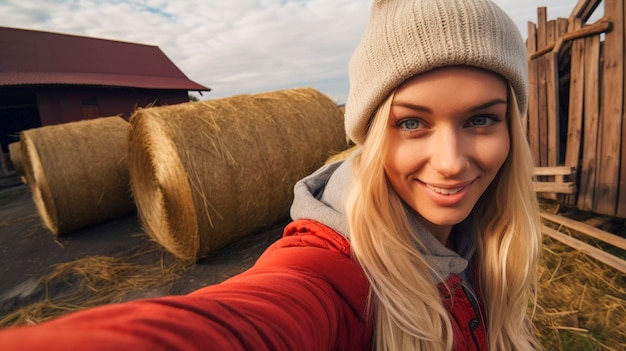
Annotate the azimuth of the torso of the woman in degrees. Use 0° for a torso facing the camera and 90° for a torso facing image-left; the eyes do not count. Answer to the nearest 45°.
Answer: approximately 315°

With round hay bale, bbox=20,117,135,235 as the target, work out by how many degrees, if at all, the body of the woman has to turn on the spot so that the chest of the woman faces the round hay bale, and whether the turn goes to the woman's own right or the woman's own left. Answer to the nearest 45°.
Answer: approximately 180°

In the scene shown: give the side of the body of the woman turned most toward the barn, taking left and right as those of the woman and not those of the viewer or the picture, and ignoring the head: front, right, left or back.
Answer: back

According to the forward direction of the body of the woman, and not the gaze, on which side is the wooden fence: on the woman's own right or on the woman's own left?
on the woman's own left

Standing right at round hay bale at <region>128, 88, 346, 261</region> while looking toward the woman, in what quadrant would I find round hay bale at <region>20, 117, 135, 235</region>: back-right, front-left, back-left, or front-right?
back-right

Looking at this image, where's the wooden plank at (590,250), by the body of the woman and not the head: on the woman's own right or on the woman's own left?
on the woman's own left

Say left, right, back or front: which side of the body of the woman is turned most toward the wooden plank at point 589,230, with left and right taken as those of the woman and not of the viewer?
left
